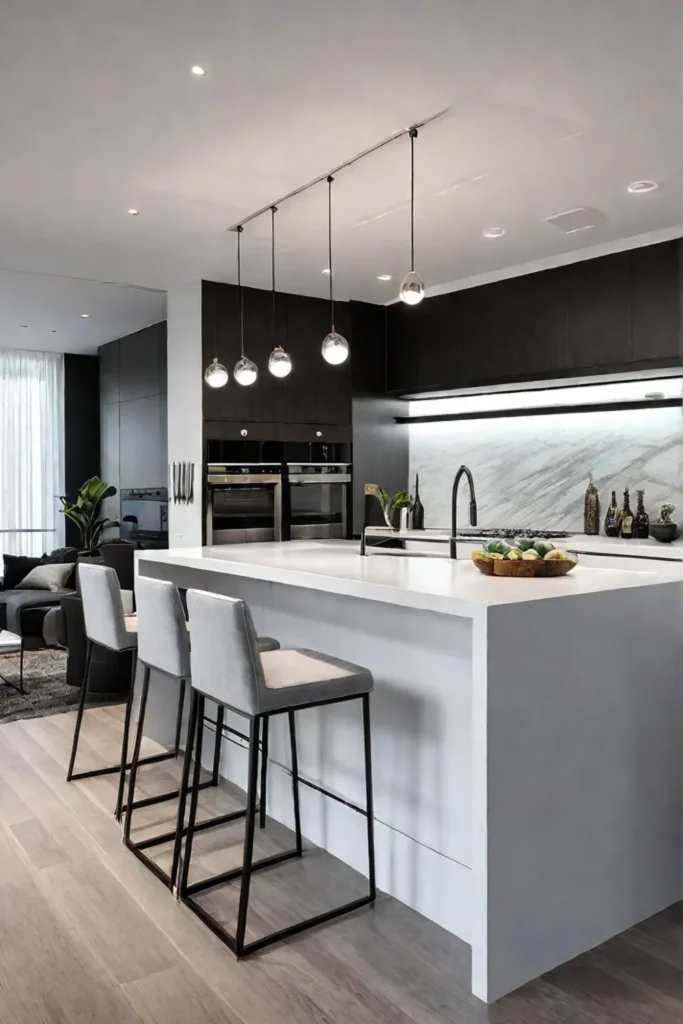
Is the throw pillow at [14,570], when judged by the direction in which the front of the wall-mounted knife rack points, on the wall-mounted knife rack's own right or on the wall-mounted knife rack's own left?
on the wall-mounted knife rack's own right

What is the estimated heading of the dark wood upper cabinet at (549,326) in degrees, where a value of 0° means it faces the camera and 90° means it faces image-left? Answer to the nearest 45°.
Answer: approximately 45°

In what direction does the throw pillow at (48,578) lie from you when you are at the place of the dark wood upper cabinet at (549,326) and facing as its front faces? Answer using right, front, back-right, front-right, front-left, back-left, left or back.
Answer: front-right

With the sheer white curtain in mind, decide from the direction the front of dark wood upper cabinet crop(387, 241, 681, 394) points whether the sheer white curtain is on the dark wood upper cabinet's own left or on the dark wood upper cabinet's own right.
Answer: on the dark wood upper cabinet's own right

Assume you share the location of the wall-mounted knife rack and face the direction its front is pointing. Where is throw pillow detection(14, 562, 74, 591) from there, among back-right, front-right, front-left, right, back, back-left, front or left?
back-right

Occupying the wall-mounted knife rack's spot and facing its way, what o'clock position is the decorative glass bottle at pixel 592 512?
The decorative glass bottle is roughly at 10 o'clock from the wall-mounted knife rack.

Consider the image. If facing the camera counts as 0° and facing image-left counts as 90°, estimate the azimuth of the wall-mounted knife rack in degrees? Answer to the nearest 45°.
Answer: approximately 0°

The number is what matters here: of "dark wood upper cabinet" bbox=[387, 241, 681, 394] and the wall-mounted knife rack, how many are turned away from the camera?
0

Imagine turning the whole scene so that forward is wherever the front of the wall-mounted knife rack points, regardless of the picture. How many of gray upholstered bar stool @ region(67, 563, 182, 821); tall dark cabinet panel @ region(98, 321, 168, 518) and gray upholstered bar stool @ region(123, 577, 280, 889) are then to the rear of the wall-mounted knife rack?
1

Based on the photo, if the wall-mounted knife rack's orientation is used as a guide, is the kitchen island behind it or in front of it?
in front

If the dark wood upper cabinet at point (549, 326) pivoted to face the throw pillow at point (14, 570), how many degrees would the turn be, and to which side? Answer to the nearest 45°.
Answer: approximately 45° to its right

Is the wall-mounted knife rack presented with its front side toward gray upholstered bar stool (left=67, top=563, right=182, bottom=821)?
yes

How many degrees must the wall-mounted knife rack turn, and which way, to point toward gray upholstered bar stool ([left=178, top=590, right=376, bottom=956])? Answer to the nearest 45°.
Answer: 0° — it already faces it

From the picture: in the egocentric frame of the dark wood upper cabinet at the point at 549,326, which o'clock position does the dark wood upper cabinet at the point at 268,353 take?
the dark wood upper cabinet at the point at 268,353 is roughly at 2 o'clock from the dark wood upper cabinet at the point at 549,326.

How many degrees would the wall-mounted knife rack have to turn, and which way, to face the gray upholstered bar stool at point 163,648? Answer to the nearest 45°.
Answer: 0° — it already faces it
